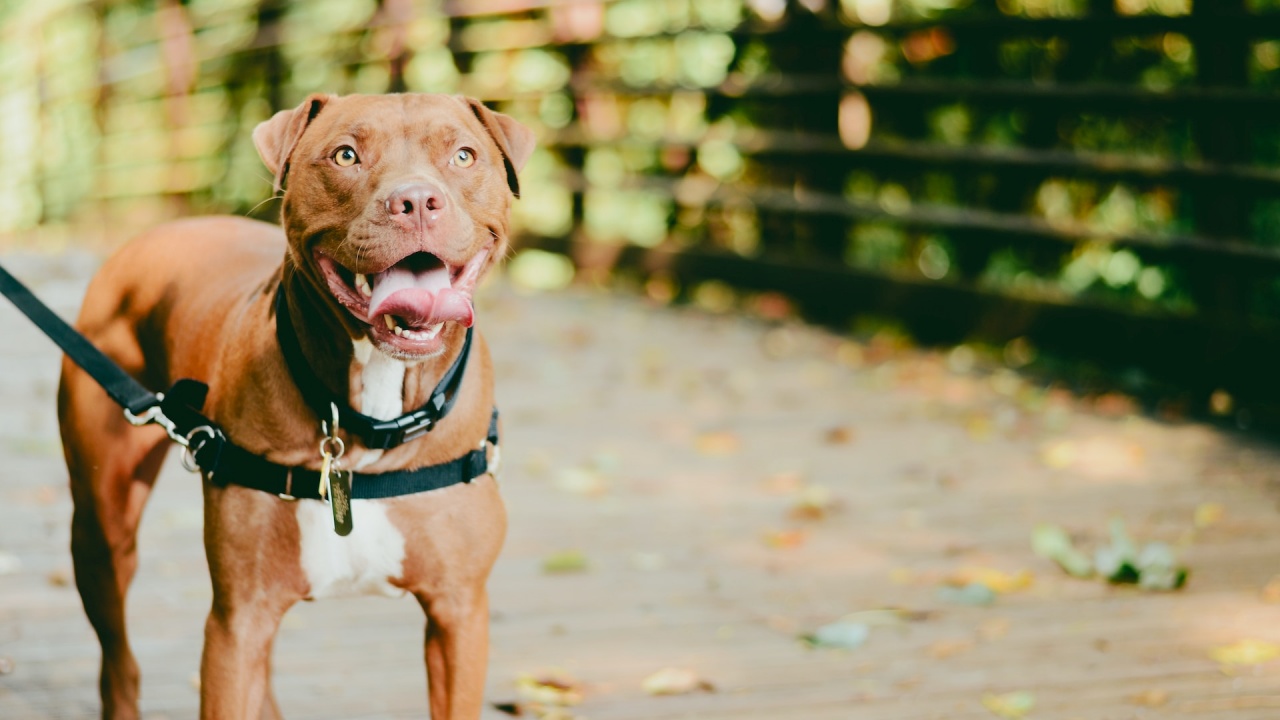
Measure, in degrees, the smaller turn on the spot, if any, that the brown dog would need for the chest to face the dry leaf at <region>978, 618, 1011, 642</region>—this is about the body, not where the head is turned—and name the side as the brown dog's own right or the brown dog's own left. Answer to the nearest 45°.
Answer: approximately 90° to the brown dog's own left

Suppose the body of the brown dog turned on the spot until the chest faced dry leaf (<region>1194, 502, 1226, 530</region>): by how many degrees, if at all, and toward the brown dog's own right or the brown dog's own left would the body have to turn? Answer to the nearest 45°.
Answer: approximately 90° to the brown dog's own left

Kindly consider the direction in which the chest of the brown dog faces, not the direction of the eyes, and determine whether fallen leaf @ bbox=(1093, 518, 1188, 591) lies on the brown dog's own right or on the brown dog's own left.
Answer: on the brown dog's own left

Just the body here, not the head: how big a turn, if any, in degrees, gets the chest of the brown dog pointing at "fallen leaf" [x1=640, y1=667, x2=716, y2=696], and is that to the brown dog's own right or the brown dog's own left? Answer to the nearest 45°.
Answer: approximately 90° to the brown dog's own left

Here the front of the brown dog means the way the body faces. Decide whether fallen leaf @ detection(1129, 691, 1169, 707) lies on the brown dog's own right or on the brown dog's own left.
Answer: on the brown dog's own left

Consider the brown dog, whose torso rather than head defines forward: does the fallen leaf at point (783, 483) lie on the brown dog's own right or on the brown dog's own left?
on the brown dog's own left

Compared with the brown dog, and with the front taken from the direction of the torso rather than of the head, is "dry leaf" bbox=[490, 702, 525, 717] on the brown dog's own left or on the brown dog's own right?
on the brown dog's own left

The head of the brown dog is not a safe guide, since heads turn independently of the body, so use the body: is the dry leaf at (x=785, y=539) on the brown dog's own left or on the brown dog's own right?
on the brown dog's own left

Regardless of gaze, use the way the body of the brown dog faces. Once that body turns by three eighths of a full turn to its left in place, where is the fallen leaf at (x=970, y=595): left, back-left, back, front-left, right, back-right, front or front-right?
front-right

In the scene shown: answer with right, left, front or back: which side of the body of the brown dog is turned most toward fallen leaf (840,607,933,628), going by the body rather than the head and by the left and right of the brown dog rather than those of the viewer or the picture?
left

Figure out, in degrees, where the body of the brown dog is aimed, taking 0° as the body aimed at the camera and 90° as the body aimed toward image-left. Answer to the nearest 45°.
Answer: approximately 315°

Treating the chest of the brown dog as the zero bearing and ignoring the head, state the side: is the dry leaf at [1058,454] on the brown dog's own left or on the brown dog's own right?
on the brown dog's own left

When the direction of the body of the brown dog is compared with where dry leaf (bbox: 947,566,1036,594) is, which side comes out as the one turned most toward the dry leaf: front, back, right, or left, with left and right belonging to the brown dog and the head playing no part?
left

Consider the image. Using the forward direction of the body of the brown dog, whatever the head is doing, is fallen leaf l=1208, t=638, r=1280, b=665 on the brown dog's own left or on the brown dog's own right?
on the brown dog's own left
